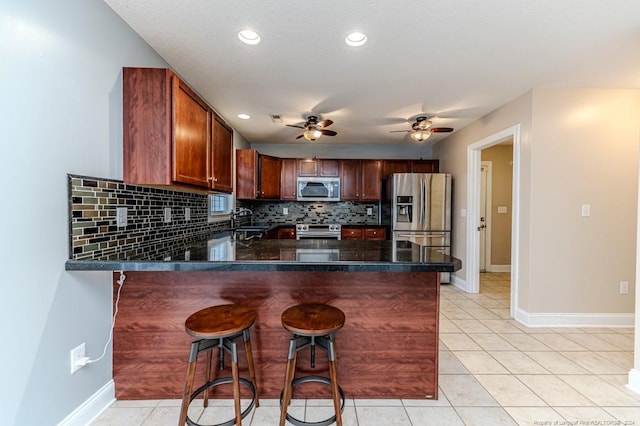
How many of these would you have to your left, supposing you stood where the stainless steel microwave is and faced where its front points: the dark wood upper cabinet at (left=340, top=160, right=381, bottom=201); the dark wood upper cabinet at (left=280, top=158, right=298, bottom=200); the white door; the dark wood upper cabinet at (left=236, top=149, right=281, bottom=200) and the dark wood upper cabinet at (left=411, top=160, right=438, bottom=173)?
3

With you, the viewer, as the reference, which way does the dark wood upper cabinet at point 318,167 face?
facing the viewer

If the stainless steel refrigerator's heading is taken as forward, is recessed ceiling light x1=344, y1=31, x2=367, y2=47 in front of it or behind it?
in front

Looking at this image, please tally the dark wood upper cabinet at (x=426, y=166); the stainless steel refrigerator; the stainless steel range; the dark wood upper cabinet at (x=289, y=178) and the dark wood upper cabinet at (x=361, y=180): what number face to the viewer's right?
0

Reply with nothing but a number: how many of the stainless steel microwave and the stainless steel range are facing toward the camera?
2

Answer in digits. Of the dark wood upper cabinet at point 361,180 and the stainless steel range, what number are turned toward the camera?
2

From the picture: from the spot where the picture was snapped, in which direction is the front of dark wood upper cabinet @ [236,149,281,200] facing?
facing the viewer and to the right of the viewer

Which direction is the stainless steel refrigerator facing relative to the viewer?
toward the camera

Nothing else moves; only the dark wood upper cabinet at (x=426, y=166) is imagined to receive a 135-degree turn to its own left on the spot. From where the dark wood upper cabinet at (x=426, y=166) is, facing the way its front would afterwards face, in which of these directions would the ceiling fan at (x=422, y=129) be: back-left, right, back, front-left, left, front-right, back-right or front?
back-right

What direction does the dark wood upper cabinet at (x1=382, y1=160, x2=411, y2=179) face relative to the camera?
toward the camera

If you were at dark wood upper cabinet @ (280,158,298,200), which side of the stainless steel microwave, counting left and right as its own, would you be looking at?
right

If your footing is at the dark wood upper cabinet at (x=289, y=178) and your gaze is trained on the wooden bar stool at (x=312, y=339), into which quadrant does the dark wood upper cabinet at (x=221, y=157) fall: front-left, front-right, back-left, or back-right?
front-right

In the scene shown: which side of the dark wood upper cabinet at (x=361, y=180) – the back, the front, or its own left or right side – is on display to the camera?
front

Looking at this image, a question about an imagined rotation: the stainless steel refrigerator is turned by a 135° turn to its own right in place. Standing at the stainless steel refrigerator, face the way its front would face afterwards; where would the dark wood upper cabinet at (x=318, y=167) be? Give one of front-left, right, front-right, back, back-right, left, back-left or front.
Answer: front-left
